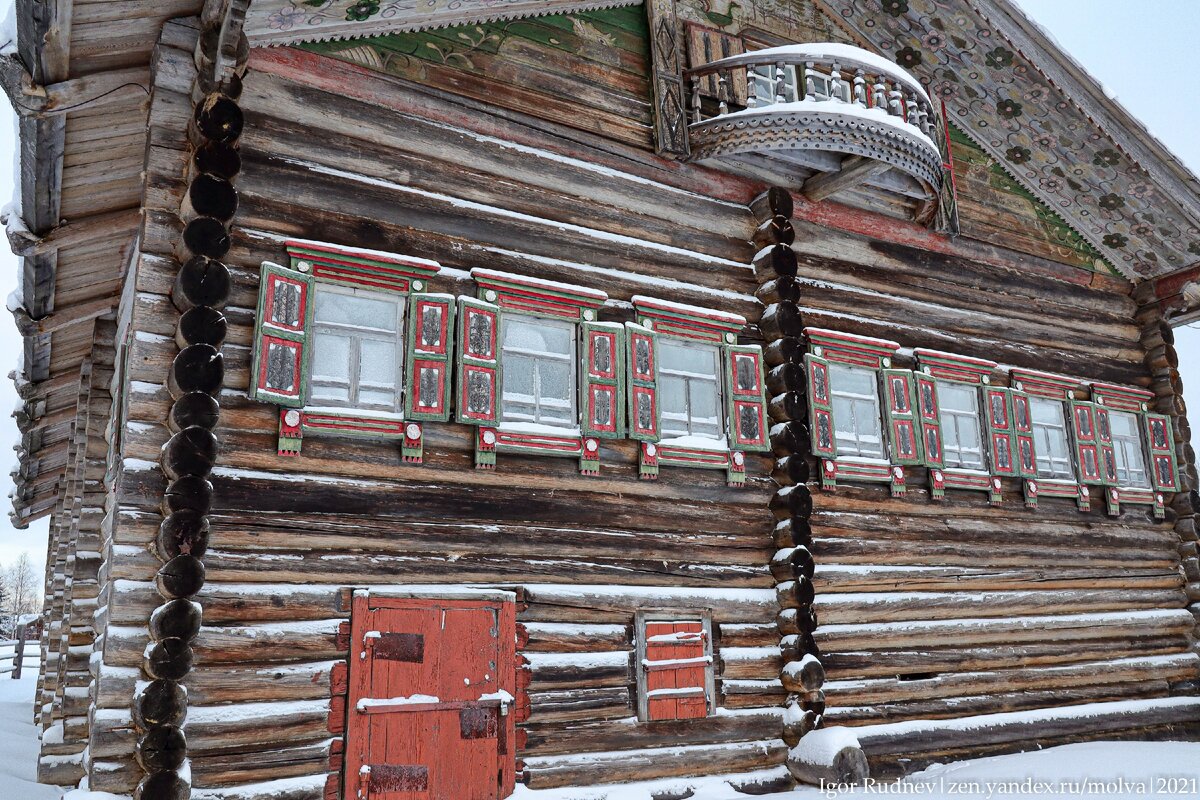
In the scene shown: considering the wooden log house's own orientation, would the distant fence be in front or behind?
behind
